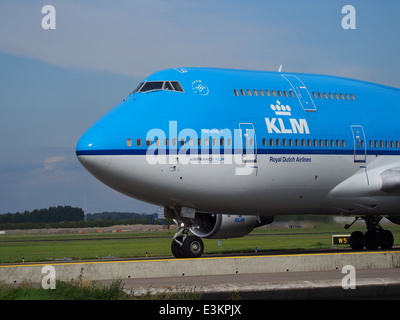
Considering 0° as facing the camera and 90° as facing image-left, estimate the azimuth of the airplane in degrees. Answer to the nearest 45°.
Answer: approximately 45°
